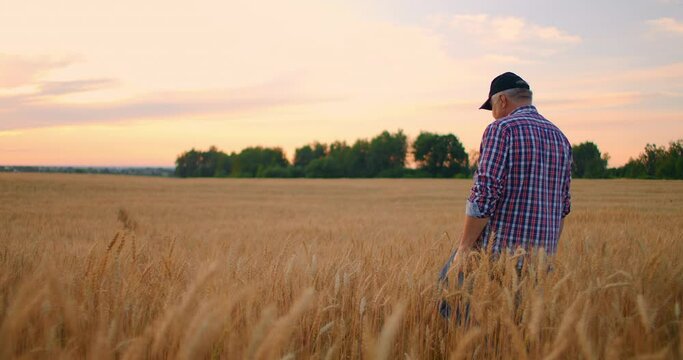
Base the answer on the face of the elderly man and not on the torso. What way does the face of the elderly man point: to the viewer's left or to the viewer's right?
to the viewer's left

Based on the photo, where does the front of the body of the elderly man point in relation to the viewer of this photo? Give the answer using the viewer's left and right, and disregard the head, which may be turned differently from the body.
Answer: facing away from the viewer and to the left of the viewer
